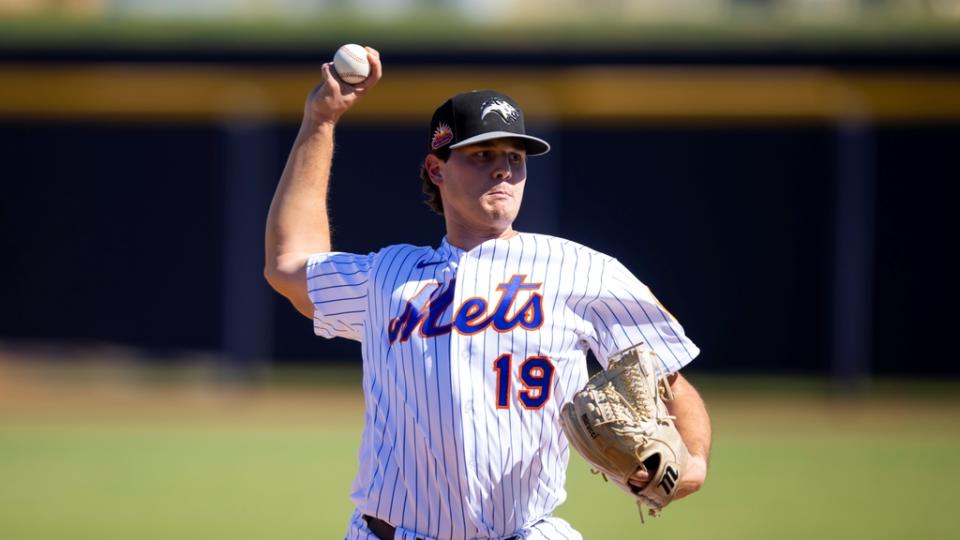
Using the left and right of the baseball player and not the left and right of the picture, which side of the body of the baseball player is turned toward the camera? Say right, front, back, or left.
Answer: front
